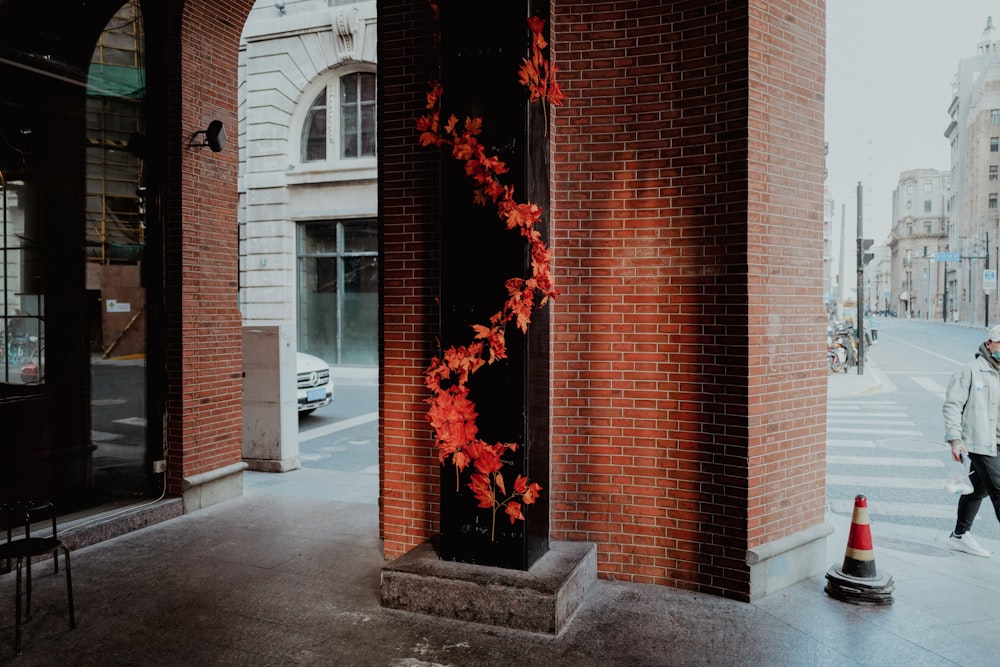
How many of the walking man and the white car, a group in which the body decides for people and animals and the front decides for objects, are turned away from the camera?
0

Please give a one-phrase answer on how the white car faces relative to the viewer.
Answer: facing the viewer and to the right of the viewer

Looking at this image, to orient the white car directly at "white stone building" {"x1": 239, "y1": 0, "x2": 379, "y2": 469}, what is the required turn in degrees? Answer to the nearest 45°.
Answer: approximately 135° to its left

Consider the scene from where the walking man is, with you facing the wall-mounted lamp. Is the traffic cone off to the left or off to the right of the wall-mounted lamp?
left

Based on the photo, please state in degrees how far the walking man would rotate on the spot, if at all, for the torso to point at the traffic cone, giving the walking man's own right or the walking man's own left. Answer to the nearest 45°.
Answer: approximately 45° to the walking man's own right

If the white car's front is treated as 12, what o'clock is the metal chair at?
The metal chair is roughly at 2 o'clock from the white car.
